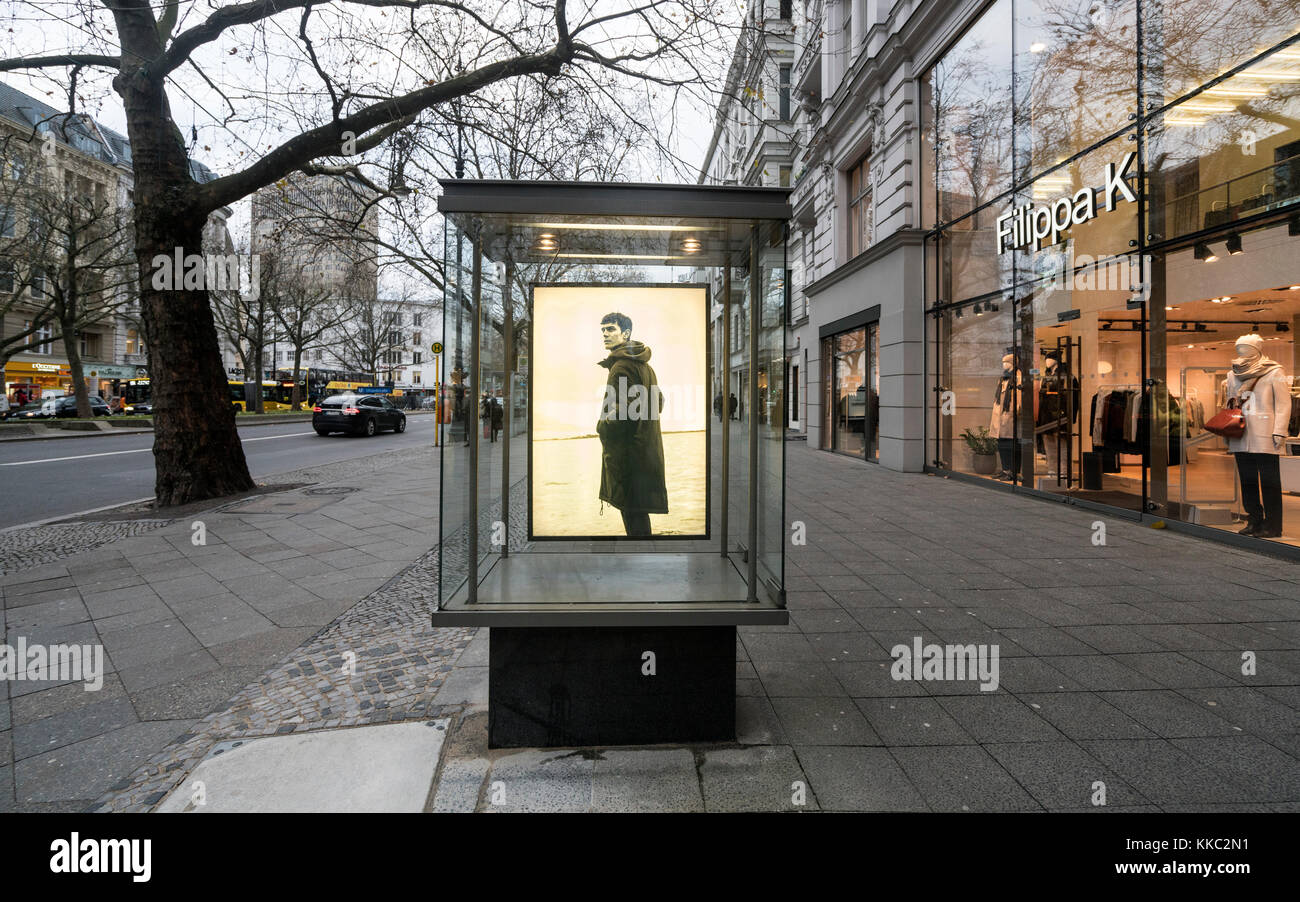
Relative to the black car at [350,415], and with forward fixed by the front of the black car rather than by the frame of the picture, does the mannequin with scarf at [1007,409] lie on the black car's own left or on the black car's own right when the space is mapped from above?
on the black car's own right

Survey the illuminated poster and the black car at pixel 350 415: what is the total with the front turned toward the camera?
1

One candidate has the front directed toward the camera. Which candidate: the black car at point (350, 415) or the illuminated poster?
the illuminated poster

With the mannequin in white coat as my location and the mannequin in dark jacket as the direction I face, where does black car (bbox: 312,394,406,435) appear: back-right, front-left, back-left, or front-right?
front-left

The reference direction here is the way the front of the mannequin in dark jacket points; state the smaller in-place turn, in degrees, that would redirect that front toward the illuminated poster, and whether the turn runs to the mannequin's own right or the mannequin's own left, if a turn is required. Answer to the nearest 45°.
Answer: approximately 45° to the mannequin's own left

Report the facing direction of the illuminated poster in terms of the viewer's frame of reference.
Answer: facing the viewer

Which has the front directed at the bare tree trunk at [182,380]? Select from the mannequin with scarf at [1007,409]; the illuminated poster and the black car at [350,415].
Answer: the mannequin with scarf
